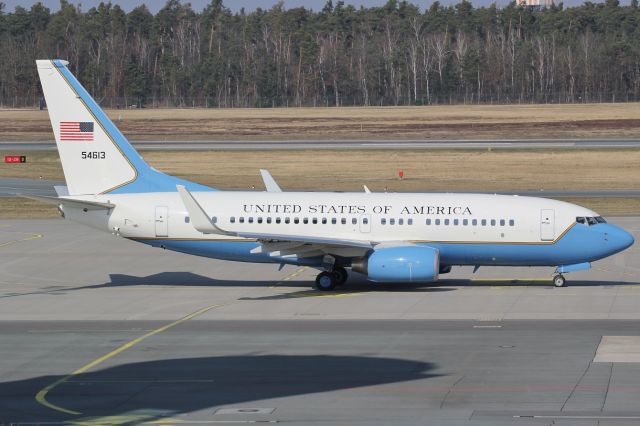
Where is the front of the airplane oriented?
to the viewer's right
